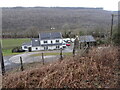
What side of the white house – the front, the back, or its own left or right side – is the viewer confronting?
front
